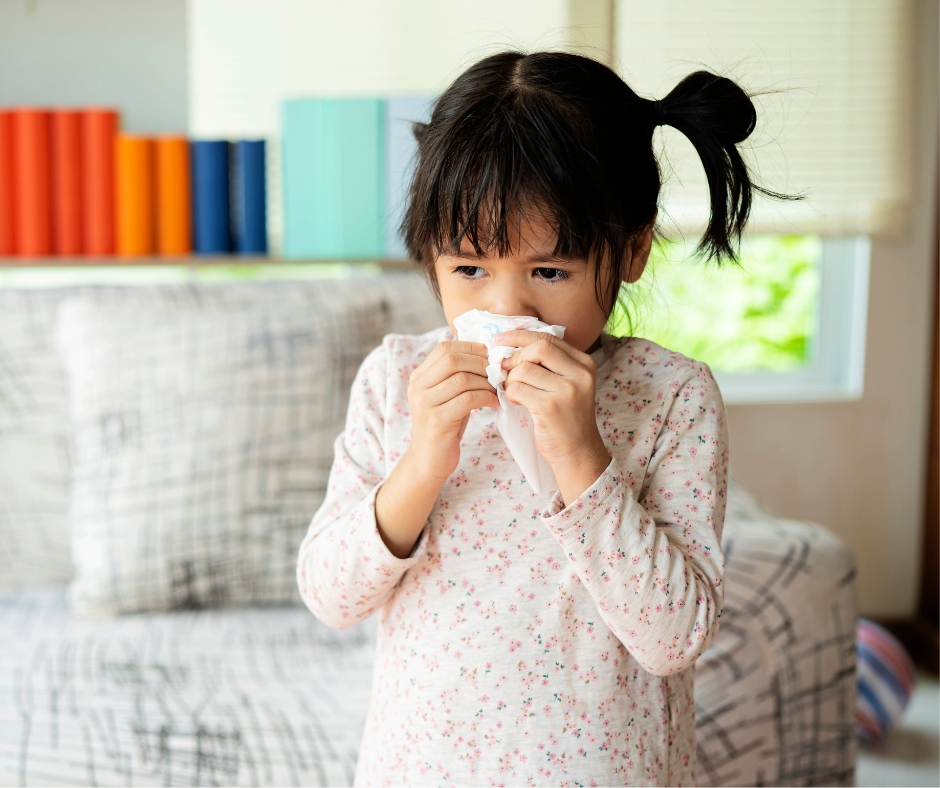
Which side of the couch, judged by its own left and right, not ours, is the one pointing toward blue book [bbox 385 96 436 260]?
back

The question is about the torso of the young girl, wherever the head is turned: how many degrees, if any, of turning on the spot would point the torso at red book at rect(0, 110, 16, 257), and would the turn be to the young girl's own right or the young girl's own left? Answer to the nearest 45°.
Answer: approximately 135° to the young girl's own right

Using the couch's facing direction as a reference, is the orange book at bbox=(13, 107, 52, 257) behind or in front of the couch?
behind

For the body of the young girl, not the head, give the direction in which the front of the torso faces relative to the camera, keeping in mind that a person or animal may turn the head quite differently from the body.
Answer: toward the camera

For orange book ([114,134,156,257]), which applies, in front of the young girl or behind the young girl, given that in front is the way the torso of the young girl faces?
behind

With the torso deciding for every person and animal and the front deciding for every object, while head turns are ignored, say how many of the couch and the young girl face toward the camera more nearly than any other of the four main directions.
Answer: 2
